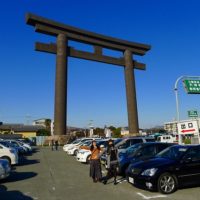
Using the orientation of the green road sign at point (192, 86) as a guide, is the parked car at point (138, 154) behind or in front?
in front

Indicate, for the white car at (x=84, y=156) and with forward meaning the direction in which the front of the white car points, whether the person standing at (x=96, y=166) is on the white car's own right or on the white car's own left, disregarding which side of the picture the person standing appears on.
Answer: on the white car's own left

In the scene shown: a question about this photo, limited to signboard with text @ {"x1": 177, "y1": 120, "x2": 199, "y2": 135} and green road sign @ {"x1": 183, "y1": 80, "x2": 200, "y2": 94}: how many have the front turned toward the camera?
2

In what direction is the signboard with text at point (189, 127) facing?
toward the camera

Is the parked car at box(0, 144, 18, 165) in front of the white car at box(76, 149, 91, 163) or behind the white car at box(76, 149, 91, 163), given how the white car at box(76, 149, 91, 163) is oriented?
in front

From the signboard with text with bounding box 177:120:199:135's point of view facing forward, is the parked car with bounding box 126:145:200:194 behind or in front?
in front

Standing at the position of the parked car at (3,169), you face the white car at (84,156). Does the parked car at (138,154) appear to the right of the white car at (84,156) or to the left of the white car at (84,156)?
right

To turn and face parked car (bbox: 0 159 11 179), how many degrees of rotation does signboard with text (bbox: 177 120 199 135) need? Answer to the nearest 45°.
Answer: approximately 45° to its right

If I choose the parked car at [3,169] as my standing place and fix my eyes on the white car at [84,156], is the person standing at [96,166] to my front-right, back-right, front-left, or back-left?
front-right

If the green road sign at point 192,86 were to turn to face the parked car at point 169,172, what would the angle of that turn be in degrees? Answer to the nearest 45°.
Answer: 0° — it already faces it

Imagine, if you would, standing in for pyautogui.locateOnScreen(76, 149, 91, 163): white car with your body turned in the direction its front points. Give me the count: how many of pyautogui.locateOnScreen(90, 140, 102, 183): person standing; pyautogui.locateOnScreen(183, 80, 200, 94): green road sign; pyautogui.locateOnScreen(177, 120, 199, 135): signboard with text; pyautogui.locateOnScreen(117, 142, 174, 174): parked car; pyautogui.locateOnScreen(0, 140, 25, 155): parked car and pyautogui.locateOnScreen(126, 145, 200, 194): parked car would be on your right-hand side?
1

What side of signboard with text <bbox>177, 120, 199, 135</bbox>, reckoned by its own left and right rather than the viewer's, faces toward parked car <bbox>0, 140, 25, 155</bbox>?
right
